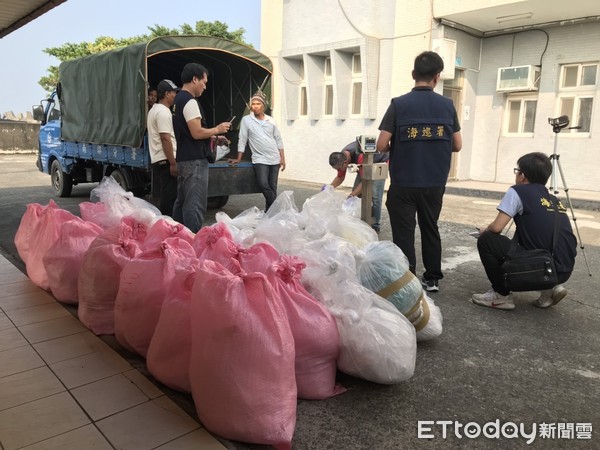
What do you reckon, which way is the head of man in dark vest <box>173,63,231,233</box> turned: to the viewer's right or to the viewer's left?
to the viewer's right

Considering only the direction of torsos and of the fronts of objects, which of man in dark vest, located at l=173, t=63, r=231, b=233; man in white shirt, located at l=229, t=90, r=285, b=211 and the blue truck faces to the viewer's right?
the man in dark vest

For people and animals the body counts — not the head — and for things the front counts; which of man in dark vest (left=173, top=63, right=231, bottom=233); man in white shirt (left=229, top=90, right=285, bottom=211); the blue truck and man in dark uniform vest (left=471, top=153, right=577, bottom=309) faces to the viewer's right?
the man in dark vest

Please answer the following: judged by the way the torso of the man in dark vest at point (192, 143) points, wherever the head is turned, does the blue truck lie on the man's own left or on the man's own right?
on the man's own left

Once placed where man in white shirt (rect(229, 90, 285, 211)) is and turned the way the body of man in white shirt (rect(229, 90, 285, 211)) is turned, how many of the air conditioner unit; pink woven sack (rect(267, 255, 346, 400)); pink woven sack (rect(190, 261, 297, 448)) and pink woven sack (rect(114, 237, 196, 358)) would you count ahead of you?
3

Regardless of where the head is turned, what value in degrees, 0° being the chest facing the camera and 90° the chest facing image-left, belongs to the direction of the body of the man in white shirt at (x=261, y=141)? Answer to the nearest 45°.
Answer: approximately 0°

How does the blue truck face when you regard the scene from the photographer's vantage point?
facing away from the viewer and to the left of the viewer

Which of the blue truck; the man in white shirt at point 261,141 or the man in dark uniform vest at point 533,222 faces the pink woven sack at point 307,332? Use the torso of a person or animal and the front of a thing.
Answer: the man in white shirt

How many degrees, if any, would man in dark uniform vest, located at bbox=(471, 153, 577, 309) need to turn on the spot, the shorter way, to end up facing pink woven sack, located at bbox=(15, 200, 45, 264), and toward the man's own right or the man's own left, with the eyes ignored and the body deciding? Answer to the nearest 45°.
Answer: approximately 45° to the man's own left

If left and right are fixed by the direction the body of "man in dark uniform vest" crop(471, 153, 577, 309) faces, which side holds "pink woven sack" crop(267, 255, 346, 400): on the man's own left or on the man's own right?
on the man's own left

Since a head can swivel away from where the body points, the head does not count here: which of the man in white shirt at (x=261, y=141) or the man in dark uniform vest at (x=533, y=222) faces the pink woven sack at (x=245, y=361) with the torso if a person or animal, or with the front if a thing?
the man in white shirt
